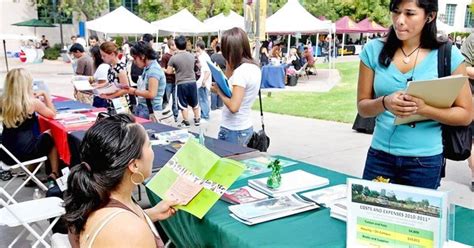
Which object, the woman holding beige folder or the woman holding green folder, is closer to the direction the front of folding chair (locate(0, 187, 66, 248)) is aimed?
the woman holding beige folder

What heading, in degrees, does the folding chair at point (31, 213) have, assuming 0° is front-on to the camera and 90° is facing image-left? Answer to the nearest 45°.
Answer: approximately 225°

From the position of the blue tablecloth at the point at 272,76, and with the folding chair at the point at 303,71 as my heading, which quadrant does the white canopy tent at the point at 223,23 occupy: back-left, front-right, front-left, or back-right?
front-left

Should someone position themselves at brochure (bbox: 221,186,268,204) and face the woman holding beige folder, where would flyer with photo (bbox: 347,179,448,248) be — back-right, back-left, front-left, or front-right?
front-right

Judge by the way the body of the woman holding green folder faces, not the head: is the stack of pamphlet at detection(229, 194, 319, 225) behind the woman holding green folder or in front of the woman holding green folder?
in front
